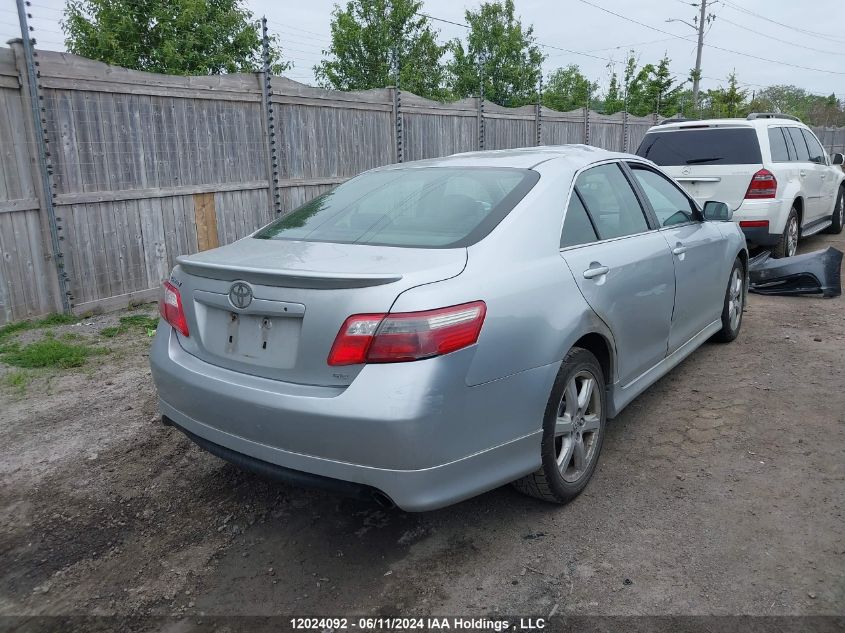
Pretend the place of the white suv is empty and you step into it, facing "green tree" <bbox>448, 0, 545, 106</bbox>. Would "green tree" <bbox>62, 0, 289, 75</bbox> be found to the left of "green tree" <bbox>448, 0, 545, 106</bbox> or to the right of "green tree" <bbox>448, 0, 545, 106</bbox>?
left

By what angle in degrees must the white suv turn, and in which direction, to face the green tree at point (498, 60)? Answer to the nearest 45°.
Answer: approximately 90° to its left

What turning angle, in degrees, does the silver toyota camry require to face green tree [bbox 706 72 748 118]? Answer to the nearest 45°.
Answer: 0° — it already faces it

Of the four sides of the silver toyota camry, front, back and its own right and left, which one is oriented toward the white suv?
front

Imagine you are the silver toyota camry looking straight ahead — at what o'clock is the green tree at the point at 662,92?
The green tree is roughly at 11 o'clock from the silver toyota camry.

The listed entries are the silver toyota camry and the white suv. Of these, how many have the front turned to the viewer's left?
0

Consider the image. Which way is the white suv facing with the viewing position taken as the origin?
facing away from the viewer and to the right of the viewer

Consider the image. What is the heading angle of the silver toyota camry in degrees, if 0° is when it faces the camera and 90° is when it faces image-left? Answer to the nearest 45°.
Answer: approximately 225°

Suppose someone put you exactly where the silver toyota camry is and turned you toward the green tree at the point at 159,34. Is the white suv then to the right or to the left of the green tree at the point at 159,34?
right

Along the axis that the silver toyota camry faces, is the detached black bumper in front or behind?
in front
